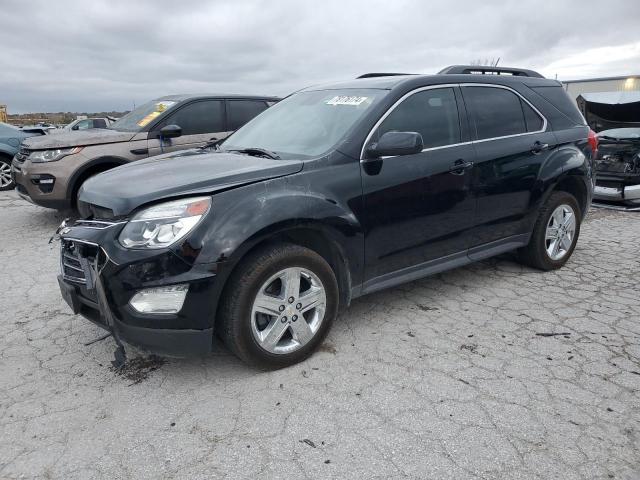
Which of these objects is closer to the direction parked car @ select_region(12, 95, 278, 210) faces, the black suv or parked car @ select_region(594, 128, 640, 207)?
the black suv

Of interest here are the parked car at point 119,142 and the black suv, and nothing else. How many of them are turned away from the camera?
0

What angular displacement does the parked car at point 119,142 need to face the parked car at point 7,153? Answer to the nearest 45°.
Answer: approximately 90° to its right

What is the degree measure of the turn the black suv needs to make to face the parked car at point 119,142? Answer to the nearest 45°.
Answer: approximately 90° to its right

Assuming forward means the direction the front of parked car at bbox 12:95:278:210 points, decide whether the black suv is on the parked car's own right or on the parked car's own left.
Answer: on the parked car's own left

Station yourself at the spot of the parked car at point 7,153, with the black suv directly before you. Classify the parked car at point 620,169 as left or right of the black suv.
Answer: left

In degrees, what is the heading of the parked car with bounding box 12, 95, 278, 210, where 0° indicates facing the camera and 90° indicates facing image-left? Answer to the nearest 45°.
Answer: approximately 45°

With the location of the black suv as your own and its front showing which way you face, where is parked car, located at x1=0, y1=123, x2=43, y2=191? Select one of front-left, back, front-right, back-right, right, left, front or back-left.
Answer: right

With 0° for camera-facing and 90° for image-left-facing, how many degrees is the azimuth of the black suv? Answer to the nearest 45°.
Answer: approximately 45°

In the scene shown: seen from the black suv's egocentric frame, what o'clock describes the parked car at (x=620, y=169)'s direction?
The parked car is roughly at 6 o'clock from the black suv.
